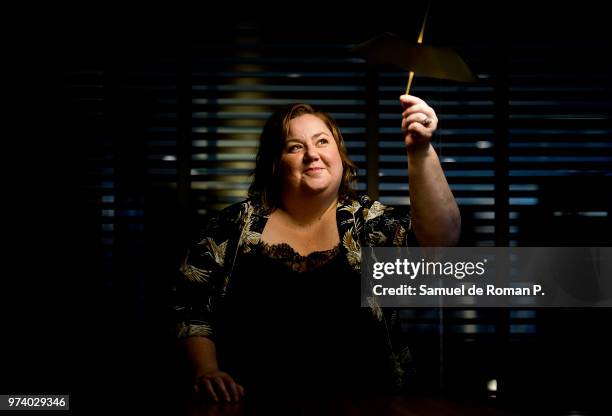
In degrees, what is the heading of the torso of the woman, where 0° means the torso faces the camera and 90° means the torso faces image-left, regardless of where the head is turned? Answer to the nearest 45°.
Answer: approximately 0°

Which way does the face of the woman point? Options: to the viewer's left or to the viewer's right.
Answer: to the viewer's right
